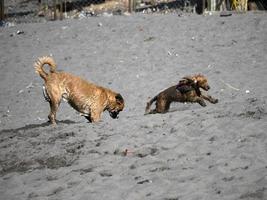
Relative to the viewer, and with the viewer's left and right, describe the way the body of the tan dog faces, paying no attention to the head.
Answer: facing to the right of the viewer

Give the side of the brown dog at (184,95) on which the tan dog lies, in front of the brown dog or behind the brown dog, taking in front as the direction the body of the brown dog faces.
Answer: behind

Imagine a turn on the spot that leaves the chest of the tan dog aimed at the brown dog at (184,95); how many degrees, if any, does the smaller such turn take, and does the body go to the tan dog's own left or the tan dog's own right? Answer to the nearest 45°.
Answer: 0° — it already faces it

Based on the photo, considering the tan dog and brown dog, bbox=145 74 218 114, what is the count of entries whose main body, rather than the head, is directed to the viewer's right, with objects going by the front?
2

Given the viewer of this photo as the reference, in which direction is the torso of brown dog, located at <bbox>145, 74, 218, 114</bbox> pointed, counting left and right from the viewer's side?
facing to the right of the viewer
